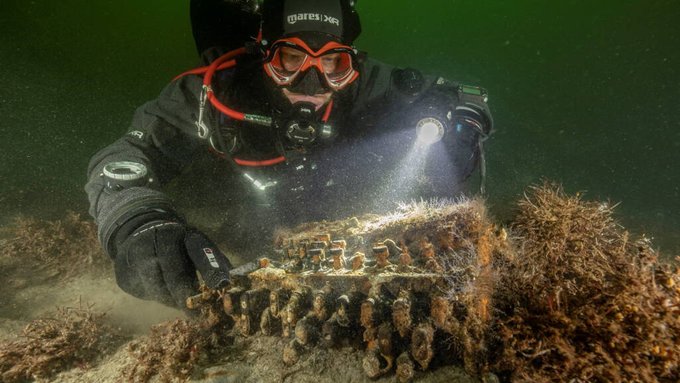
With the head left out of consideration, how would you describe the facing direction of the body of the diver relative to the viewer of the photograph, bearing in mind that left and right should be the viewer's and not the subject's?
facing the viewer

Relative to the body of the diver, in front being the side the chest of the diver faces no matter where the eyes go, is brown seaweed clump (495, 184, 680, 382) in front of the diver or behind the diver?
in front
